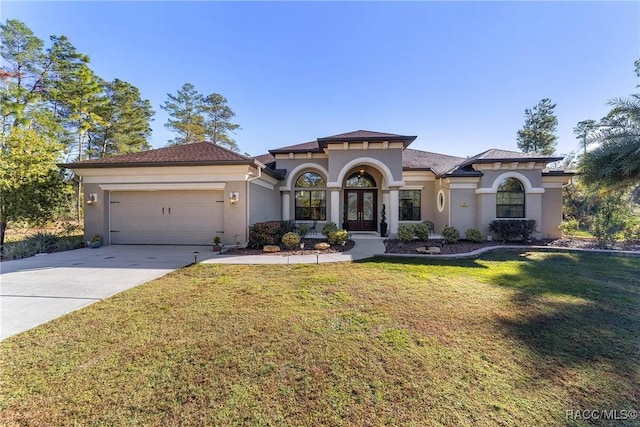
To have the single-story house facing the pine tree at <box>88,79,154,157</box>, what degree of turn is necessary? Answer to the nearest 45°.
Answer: approximately 135° to its right

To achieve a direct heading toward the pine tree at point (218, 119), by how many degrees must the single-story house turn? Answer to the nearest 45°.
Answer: approximately 135° to its right

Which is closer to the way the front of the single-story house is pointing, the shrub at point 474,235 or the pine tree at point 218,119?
the shrub

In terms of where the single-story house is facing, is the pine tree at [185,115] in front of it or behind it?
behind

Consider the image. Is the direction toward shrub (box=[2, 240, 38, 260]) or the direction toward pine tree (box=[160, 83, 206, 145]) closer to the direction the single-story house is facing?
the shrub

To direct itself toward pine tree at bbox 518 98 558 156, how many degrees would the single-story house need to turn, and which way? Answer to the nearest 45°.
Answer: approximately 135° to its left

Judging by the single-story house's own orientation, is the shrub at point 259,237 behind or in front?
in front

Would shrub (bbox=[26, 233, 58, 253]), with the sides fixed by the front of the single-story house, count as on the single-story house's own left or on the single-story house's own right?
on the single-story house's own right

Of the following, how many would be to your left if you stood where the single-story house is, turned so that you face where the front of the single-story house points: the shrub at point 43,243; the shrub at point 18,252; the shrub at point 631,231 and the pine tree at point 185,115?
1

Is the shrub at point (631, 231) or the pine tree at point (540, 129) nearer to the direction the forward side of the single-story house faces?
the shrub

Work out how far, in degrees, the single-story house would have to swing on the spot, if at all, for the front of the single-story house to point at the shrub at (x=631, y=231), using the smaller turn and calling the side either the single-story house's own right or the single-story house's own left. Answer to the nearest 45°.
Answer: approximately 90° to the single-story house's own left

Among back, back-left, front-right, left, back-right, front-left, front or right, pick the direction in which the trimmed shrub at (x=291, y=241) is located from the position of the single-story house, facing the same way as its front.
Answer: front

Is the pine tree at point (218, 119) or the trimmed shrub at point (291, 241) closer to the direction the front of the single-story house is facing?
the trimmed shrub

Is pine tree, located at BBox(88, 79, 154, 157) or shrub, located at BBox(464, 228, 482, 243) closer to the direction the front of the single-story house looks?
the shrub

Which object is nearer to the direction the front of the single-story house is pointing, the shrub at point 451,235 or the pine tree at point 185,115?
the shrub

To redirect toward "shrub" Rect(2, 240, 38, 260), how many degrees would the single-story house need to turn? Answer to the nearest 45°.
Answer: approximately 90° to its right

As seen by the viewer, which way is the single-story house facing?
toward the camera
